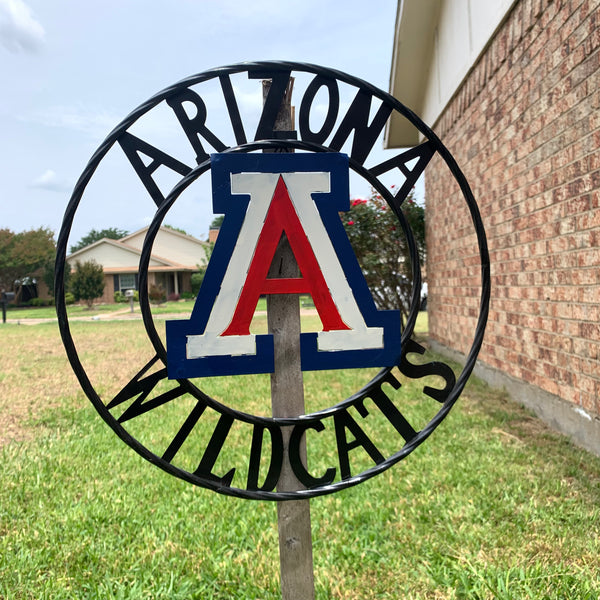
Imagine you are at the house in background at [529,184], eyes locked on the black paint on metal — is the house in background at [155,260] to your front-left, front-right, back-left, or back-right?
back-right

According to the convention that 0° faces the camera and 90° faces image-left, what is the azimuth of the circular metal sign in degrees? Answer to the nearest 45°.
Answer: approximately 0°

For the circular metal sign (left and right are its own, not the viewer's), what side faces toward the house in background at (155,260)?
back

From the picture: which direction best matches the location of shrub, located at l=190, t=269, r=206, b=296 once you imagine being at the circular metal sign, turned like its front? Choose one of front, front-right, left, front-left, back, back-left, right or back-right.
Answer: back

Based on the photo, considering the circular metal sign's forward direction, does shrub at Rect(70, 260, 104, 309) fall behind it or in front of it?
behind

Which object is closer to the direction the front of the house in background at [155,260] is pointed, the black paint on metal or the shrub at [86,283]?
the black paint on metal

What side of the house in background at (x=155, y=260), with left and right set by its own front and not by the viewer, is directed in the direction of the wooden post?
front

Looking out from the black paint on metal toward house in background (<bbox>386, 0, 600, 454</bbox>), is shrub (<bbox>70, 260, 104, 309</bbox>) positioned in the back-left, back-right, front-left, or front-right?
front-left

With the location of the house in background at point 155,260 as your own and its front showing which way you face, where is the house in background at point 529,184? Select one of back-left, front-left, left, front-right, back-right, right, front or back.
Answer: front

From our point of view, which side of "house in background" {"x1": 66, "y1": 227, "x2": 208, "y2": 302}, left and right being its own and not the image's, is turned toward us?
front

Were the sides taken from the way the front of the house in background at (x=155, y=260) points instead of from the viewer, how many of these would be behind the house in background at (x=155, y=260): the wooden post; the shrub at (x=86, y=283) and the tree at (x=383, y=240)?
0

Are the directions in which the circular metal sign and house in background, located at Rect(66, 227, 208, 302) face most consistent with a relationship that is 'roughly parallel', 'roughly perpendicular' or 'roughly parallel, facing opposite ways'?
roughly parallel

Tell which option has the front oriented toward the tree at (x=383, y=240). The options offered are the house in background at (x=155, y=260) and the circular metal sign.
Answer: the house in background

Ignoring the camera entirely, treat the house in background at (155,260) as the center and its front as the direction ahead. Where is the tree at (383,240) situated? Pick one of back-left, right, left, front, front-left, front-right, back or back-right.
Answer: front

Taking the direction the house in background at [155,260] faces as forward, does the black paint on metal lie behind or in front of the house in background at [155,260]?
in front

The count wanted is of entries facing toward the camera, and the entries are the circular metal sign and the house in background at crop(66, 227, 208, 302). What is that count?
2

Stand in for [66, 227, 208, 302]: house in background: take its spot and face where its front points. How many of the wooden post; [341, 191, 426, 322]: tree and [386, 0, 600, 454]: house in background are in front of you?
3
